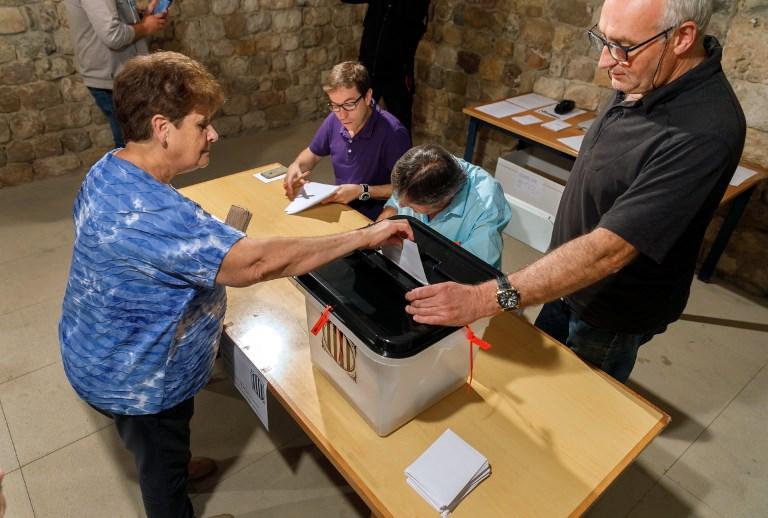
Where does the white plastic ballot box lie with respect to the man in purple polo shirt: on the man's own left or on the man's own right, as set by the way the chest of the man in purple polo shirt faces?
on the man's own left

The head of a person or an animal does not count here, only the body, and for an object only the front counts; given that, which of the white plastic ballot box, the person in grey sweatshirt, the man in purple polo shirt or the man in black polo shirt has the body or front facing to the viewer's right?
the person in grey sweatshirt

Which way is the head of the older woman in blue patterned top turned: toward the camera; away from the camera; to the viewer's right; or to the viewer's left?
to the viewer's right

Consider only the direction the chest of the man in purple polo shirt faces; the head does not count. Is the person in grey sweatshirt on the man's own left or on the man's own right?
on the man's own right

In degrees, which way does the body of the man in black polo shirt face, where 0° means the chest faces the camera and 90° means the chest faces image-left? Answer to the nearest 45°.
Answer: approximately 45°

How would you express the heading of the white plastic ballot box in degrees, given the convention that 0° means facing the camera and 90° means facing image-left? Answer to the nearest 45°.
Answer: approximately 45°

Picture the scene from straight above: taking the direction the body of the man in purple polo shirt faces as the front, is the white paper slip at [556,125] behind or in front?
behind

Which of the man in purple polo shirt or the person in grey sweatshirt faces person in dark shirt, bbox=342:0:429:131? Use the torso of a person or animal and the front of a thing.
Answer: the person in grey sweatshirt
